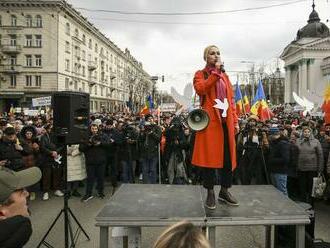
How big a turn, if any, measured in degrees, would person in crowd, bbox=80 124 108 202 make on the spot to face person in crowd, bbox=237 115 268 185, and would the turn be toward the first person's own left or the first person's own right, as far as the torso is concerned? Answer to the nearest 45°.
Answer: approximately 90° to the first person's own left

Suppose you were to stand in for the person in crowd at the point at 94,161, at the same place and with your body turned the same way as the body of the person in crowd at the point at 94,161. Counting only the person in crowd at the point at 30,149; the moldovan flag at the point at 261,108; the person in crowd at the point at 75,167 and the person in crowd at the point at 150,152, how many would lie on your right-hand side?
2

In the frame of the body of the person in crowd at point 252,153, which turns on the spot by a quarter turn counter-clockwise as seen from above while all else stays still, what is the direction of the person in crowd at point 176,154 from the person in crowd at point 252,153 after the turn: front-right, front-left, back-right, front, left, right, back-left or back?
back

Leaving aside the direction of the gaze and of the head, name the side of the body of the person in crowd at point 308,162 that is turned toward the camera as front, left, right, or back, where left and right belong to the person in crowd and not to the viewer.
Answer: front

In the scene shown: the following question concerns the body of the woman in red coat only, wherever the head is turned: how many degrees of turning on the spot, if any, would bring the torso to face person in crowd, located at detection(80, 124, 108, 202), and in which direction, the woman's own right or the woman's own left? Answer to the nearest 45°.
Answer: approximately 180°

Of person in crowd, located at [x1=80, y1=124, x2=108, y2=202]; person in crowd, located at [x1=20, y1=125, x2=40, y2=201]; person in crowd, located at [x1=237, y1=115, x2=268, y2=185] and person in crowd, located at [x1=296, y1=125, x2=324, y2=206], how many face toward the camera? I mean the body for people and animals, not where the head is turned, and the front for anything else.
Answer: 4

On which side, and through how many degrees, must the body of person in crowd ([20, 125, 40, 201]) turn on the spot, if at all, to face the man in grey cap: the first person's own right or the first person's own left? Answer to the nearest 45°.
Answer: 0° — they already face them

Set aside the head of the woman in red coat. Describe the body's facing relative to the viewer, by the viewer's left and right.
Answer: facing the viewer and to the right of the viewer

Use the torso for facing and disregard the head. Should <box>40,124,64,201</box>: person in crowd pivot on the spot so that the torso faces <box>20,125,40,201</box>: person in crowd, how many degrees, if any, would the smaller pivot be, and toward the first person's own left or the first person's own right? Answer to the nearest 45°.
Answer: approximately 135° to the first person's own right

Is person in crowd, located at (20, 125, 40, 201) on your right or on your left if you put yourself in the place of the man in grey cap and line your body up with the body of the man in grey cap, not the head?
on your left

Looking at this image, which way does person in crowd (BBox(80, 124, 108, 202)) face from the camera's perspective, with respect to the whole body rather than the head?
toward the camera

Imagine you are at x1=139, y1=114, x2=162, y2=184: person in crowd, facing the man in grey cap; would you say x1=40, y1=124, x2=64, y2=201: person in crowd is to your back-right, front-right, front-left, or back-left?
front-right

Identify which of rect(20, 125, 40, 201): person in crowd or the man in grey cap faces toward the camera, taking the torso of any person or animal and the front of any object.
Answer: the person in crowd

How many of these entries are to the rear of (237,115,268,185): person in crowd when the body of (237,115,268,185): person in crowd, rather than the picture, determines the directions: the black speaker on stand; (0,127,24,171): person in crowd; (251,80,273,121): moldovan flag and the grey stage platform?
1
